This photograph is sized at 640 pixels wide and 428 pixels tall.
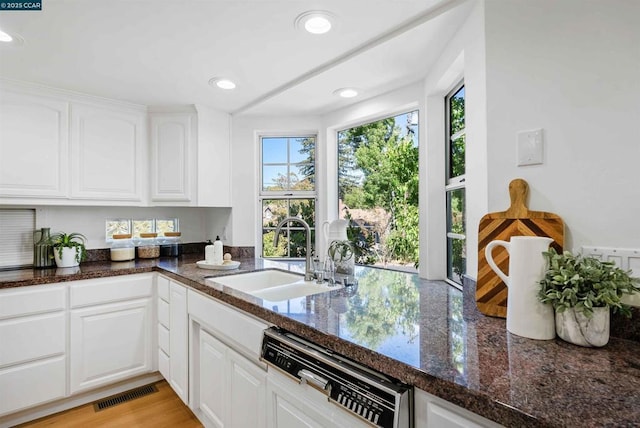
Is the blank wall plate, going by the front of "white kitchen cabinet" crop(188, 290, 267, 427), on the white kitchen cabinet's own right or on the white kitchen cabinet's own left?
on the white kitchen cabinet's own left

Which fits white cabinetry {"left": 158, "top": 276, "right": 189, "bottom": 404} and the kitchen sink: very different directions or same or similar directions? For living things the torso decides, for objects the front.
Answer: same or similar directions

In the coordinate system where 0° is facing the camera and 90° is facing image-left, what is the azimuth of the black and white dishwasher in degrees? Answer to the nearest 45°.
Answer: approximately 45°

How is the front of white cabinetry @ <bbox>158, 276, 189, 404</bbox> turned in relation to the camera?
facing to the left of the viewer

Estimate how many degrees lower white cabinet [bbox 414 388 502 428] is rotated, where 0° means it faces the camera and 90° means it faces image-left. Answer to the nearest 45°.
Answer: approximately 45°

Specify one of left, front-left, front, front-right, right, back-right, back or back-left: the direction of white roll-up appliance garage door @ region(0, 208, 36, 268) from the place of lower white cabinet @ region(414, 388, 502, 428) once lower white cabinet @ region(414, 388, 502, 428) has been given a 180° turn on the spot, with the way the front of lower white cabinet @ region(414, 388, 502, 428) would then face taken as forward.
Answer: back-left

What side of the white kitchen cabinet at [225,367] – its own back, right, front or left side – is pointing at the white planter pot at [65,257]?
right

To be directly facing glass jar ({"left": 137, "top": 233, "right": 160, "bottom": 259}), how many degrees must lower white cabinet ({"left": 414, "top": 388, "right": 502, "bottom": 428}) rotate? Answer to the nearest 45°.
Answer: approximately 90° to its right

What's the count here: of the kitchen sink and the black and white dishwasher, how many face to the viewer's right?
0

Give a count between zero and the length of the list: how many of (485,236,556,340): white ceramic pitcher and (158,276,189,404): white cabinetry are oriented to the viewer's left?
1

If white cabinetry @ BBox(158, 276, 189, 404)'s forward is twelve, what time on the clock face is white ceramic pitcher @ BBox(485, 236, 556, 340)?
The white ceramic pitcher is roughly at 8 o'clock from the white cabinetry.

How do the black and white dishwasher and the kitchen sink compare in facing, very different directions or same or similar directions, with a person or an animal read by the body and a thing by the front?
same or similar directions

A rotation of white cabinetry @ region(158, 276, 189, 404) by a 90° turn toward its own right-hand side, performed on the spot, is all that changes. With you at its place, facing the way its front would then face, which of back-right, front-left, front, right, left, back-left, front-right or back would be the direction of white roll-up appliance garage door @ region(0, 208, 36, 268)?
front-left

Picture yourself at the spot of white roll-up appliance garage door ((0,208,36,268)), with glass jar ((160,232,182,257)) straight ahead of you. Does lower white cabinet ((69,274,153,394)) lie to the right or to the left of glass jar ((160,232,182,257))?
right

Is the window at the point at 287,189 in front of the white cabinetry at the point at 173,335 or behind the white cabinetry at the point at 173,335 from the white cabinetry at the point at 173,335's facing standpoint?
behind

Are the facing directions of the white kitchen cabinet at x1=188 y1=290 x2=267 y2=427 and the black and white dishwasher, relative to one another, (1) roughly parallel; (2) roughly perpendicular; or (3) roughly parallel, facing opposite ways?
roughly parallel
